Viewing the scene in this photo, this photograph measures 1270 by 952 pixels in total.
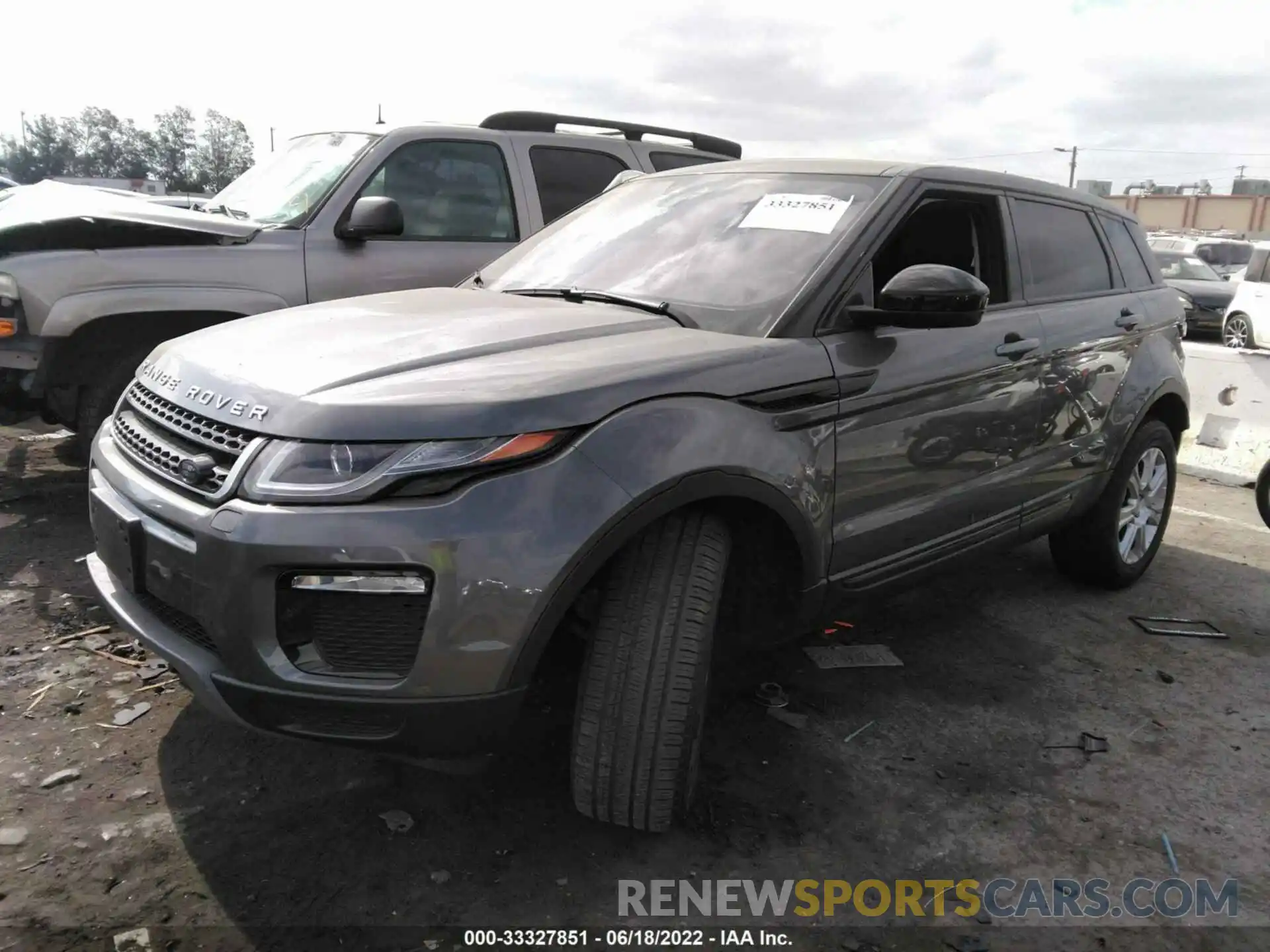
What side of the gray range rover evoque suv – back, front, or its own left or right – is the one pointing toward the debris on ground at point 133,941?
front

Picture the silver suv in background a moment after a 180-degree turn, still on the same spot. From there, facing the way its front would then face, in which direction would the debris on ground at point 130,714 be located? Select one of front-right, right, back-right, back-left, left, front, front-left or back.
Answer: back-right

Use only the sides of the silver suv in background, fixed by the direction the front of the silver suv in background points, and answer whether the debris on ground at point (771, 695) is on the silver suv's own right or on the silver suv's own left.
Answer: on the silver suv's own left

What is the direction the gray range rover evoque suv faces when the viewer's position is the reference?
facing the viewer and to the left of the viewer

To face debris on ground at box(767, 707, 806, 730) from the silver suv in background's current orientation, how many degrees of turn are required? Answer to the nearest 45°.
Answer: approximately 90° to its left

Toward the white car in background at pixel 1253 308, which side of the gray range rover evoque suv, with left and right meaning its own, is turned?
back

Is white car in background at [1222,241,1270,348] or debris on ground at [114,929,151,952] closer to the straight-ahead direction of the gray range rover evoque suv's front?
the debris on ground

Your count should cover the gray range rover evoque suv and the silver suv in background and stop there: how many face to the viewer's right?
0

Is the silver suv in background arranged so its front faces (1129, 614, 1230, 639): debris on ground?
no

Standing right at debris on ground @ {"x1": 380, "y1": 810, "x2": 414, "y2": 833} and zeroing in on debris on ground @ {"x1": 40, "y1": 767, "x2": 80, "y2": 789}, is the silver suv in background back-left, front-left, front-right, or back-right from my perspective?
front-right

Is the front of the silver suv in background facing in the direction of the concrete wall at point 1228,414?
no

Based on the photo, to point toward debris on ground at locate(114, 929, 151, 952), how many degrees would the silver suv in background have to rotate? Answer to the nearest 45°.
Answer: approximately 45° to its left

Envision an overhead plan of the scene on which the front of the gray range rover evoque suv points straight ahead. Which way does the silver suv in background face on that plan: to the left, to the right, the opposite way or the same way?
the same way

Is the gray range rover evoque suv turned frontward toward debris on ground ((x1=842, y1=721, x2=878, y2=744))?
no

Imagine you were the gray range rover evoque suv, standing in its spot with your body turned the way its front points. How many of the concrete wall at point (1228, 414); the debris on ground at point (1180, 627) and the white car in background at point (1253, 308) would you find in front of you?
0
